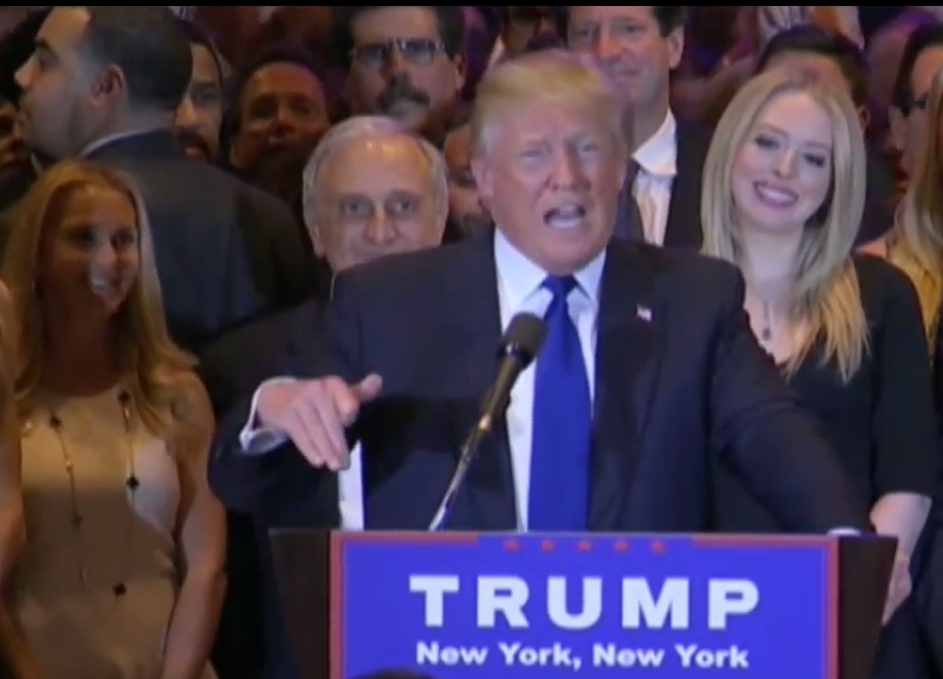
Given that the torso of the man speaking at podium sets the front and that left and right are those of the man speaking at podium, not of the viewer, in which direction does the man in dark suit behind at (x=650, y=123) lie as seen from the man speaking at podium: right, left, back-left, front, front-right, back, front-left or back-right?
back

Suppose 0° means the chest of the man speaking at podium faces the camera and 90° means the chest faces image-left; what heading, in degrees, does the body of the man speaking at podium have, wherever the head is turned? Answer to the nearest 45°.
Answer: approximately 0°

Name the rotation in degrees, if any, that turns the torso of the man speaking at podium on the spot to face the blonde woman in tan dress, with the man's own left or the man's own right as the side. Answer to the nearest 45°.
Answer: approximately 135° to the man's own right

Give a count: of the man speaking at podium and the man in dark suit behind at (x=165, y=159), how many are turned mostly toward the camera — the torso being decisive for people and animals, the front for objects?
1
